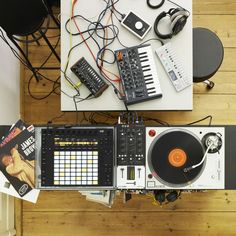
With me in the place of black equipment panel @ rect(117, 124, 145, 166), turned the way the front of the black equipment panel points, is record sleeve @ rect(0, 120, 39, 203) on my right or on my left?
on my right

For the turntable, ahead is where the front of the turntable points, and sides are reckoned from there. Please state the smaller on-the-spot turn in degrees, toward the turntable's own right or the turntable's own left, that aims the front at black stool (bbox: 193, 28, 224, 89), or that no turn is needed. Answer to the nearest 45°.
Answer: approximately 180°

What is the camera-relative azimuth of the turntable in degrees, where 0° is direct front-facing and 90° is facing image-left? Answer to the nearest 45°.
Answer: approximately 0°

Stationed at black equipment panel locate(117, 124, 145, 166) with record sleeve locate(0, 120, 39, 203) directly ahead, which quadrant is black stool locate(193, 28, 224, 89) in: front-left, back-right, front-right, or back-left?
back-right
